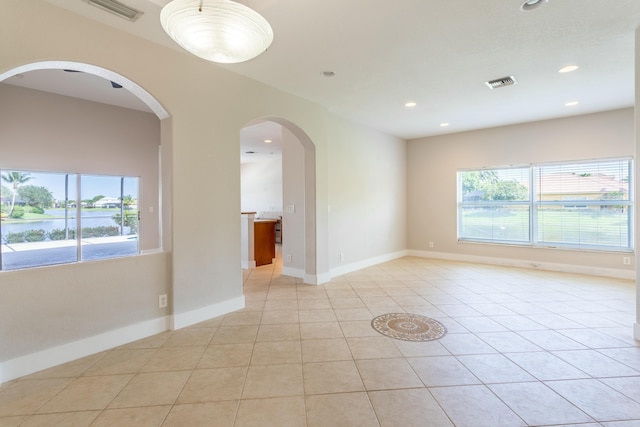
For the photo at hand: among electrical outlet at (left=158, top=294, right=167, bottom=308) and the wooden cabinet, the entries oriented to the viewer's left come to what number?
0

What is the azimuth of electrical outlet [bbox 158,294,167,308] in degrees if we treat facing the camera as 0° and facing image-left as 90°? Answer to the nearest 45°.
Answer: approximately 315°

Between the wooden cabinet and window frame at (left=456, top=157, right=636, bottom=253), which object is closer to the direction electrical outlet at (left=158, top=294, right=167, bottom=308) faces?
the window frame

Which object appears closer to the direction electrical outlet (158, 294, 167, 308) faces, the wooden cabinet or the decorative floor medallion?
the decorative floor medallion

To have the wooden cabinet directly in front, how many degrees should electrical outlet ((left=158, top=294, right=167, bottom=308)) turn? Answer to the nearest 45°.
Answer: approximately 90° to its left

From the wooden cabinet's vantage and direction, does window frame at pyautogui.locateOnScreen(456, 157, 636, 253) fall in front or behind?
in front
